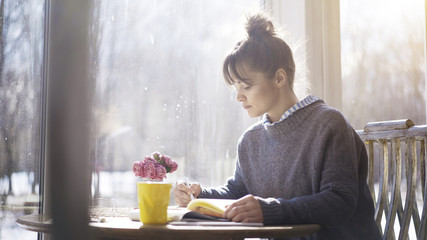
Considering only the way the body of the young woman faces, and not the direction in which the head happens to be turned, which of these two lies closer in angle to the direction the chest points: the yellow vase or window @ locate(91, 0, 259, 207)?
the yellow vase

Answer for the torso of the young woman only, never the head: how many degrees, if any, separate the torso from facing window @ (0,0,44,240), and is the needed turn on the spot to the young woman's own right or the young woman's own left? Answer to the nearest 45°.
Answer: approximately 45° to the young woman's own right

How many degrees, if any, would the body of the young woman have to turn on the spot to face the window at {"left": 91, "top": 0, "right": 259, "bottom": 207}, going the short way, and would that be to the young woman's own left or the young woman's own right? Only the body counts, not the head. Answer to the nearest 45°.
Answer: approximately 90° to the young woman's own right

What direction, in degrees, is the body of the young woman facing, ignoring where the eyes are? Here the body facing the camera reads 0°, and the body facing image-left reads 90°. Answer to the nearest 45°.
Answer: approximately 45°

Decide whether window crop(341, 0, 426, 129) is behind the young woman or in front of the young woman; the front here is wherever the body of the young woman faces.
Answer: behind

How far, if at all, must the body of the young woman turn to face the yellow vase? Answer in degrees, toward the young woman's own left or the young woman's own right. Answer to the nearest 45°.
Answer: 0° — they already face it
